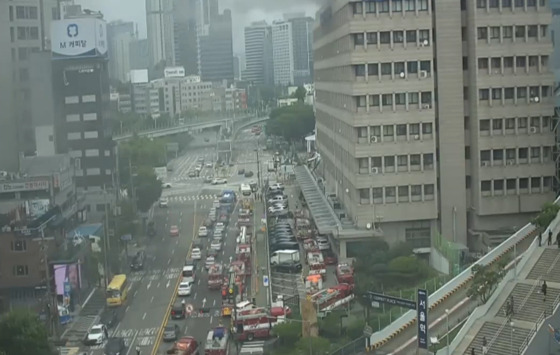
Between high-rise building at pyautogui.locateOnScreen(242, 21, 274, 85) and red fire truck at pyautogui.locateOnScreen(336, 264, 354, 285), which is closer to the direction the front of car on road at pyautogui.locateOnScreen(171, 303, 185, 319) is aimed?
the high-rise building

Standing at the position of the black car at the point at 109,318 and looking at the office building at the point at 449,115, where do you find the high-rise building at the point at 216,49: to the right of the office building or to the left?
left

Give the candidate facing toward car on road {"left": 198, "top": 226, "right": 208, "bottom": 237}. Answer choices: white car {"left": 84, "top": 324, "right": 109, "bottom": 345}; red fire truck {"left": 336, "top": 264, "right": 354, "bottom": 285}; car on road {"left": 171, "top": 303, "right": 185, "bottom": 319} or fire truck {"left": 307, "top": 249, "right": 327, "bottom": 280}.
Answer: car on road {"left": 171, "top": 303, "right": 185, "bottom": 319}

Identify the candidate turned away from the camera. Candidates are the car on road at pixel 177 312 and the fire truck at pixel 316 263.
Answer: the car on road

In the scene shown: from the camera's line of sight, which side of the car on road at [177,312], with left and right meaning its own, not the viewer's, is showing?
back

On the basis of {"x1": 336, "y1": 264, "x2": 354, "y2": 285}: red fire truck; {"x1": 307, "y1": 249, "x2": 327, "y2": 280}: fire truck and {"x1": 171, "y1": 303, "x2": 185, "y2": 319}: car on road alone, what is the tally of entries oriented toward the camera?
2

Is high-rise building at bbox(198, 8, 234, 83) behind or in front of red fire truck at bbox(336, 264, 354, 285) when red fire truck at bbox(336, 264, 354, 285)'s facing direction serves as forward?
behind

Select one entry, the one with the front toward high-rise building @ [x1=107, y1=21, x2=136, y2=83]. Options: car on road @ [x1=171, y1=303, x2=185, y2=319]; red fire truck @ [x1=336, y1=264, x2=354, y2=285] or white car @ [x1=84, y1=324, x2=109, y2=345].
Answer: the car on road

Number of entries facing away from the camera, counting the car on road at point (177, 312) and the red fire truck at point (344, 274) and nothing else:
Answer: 1

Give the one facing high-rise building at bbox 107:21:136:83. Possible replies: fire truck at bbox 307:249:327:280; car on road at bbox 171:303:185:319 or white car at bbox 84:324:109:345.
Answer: the car on road

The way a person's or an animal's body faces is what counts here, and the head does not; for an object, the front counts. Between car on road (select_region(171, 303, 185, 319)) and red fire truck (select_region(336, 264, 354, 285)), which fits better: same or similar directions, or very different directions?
very different directions

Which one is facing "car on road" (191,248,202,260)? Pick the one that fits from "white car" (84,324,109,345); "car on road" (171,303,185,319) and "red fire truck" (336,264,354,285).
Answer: "car on road" (171,303,185,319)
